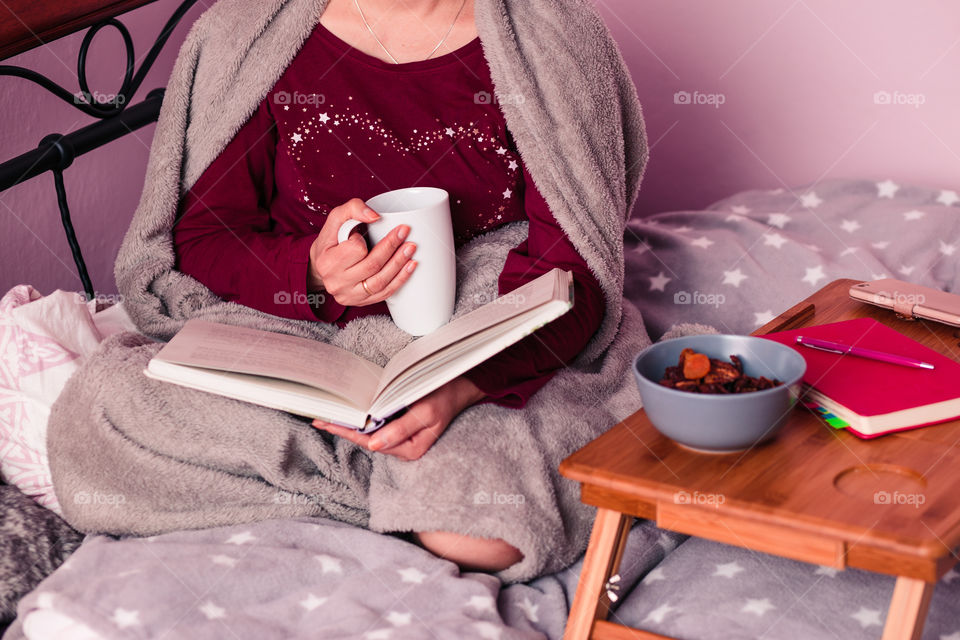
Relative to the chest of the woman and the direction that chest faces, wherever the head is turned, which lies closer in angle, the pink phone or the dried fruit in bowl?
the dried fruit in bowl

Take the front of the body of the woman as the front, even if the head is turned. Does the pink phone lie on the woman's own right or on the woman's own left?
on the woman's own left

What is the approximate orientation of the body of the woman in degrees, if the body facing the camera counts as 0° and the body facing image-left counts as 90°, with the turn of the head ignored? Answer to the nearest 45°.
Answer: approximately 0°

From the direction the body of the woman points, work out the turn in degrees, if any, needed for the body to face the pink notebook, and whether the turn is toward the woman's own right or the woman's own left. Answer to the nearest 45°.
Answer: approximately 45° to the woman's own left

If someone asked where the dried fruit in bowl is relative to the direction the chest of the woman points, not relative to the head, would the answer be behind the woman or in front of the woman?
in front

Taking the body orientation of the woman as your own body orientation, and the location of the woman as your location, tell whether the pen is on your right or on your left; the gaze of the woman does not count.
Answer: on your left
